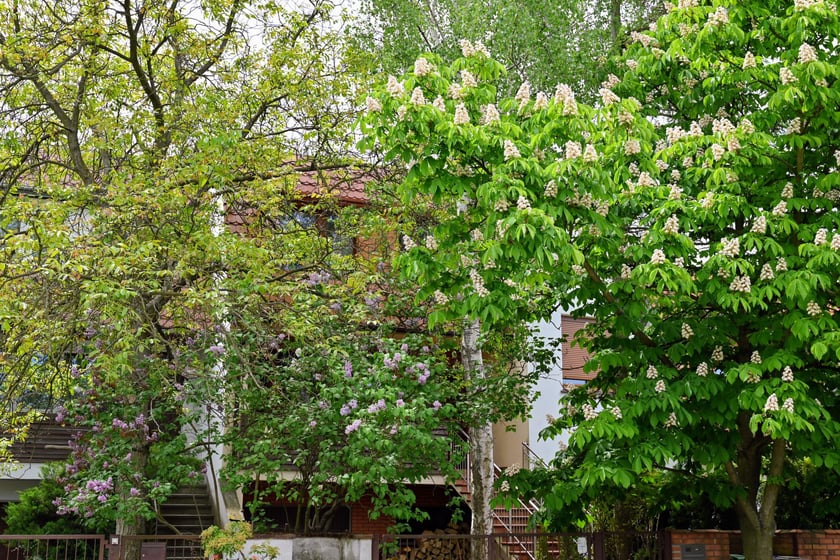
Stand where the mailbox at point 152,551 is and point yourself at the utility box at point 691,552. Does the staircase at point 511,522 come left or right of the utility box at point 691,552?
left

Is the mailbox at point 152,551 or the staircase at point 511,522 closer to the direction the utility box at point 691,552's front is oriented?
the mailbox

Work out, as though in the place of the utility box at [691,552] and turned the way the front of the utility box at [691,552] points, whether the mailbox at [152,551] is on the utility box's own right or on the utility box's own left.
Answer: on the utility box's own right

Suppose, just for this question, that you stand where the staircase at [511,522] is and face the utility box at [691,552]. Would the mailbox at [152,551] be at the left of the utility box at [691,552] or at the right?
right

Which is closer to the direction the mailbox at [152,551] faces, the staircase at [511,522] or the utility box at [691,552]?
the utility box

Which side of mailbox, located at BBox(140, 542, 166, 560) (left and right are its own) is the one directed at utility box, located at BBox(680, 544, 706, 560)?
left

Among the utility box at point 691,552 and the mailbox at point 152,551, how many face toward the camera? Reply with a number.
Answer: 2

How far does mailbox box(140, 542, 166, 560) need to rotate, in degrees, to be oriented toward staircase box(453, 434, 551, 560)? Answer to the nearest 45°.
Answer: approximately 135° to its left

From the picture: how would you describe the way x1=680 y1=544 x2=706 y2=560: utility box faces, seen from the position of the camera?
facing the viewer
